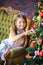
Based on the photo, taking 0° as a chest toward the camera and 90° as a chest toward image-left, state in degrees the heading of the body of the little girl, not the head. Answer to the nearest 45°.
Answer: approximately 315°
